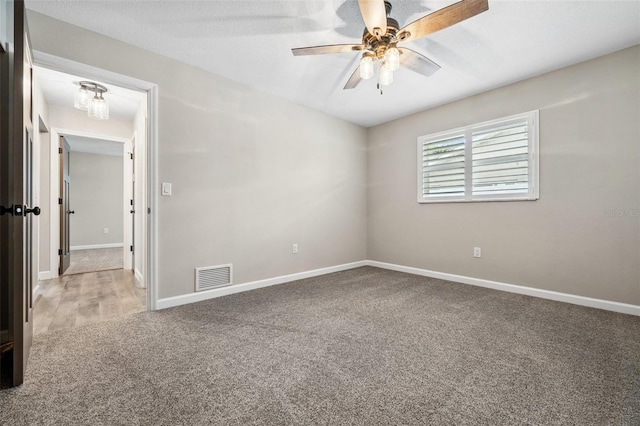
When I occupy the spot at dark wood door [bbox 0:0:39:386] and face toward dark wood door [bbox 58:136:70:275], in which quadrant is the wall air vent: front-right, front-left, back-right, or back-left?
front-right

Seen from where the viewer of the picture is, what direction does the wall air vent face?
facing the viewer and to the right of the viewer

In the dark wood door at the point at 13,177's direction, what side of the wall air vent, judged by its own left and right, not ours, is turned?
right

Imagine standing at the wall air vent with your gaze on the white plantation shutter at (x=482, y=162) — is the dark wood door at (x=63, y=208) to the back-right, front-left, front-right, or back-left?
back-left

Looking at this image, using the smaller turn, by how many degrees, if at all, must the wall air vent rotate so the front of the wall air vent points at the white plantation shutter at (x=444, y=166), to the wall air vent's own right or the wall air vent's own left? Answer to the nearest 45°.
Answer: approximately 45° to the wall air vent's own left

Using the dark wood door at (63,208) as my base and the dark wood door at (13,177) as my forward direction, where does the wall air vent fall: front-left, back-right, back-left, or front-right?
front-left

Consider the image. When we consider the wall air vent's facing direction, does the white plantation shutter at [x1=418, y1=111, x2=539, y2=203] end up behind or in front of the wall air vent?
in front

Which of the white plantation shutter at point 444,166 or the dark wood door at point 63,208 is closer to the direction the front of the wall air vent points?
the white plantation shutter

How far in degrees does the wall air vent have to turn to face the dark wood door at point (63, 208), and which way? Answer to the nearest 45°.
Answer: approximately 180°

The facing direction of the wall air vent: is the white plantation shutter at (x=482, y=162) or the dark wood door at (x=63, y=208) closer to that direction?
the white plantation shutter
